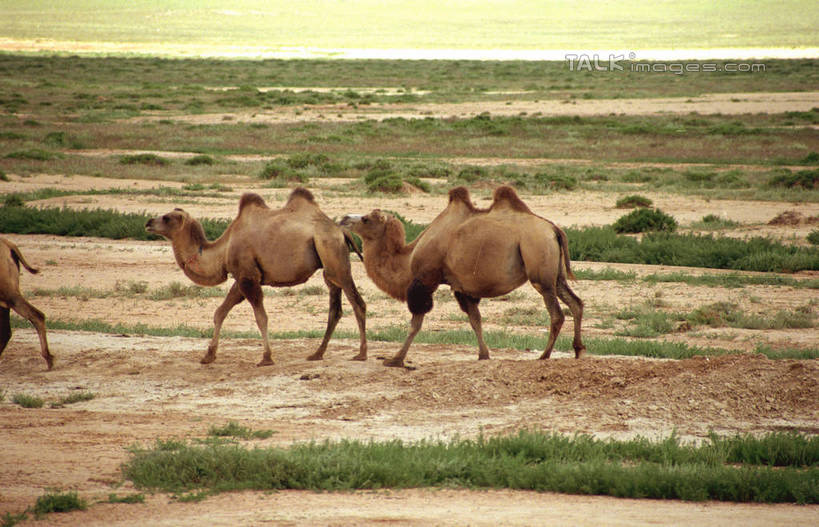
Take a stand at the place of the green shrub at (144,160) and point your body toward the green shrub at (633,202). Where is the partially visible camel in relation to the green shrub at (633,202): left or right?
right

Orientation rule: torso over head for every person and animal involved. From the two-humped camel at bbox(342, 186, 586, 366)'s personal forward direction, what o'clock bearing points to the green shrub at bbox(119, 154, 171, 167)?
The green shrub is roughly at 2 o'clock from the two-humped camel.

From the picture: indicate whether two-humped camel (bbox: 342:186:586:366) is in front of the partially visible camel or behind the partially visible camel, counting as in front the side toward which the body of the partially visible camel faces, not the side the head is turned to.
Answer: behind

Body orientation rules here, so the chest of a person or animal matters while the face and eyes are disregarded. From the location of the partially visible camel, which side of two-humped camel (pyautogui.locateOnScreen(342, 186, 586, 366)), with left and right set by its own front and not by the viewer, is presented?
front

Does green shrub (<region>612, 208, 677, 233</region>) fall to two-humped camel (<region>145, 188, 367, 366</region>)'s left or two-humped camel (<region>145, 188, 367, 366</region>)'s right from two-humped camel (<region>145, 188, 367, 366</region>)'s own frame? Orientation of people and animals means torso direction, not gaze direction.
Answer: on its right

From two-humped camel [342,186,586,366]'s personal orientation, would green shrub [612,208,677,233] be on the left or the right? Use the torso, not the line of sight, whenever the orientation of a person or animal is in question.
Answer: on its right

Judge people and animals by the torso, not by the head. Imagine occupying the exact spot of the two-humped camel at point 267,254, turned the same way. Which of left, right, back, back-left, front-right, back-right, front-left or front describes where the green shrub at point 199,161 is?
right

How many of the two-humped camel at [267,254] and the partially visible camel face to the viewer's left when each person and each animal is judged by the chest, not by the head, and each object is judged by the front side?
2

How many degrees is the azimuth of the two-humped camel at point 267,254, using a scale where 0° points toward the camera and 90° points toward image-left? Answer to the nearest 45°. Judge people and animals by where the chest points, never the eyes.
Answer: approximately 90°

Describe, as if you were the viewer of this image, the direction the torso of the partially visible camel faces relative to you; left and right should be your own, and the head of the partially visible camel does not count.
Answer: facing to the left of the viewer

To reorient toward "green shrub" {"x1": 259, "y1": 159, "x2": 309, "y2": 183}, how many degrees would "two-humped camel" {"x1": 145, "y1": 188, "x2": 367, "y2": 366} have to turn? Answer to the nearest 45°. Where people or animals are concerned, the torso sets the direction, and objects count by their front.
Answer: approximately 90° to its right

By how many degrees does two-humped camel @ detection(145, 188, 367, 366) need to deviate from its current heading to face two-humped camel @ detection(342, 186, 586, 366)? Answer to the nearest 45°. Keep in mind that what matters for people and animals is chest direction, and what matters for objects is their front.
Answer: approximately 135° to its left

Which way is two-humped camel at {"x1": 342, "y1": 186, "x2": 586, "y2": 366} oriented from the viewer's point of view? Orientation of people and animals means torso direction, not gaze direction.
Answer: to the viewer's left

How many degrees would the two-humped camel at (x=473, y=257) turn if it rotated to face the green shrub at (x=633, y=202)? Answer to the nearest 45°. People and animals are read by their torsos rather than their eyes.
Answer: approximately 90° to its right
